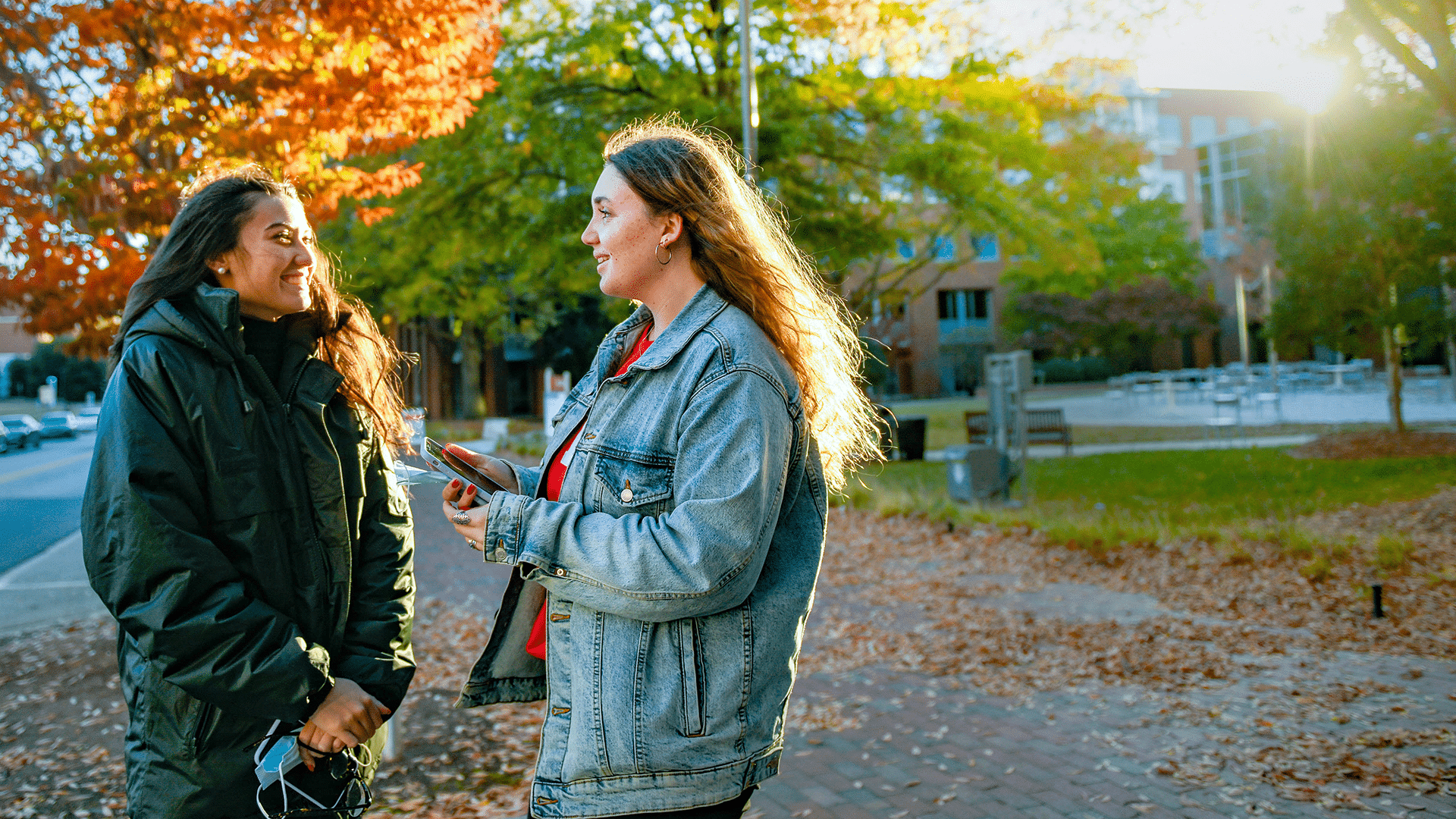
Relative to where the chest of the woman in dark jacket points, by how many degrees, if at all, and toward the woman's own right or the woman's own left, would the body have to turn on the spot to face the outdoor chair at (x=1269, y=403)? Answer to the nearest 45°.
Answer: approximately 90° to the woman's own left

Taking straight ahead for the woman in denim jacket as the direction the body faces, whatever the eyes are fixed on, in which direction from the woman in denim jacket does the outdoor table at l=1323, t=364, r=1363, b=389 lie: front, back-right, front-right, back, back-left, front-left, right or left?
back-right

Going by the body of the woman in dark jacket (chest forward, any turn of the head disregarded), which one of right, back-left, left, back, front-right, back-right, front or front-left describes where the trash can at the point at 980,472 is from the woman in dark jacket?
left

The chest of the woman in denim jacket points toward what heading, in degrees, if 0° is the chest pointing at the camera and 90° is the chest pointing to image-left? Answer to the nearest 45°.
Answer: approximately 90°

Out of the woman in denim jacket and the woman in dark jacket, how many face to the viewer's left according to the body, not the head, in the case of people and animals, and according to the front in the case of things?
1

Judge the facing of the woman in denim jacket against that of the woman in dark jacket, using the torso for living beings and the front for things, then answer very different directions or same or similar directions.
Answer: very different directions

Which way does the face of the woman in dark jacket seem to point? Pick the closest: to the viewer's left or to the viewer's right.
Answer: to the viewer's right

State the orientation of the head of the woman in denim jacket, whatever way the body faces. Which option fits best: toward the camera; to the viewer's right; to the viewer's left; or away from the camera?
to the viewer's left

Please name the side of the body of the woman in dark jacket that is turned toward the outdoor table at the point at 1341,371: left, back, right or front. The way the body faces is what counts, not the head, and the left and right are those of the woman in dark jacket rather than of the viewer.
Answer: left

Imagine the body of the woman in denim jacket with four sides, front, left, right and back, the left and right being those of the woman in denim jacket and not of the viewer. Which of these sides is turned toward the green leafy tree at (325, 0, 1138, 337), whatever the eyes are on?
right

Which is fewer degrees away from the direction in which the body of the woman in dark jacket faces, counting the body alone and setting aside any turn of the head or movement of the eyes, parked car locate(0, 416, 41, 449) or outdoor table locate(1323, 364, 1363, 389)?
the outdoor table

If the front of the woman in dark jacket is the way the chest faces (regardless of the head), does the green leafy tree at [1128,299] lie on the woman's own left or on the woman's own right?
on the woman's own left

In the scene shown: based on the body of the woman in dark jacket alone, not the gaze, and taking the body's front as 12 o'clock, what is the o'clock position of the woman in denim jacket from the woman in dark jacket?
The woman in denim jacket is roughly at 12 o'clock from the woman in dark jacket.
